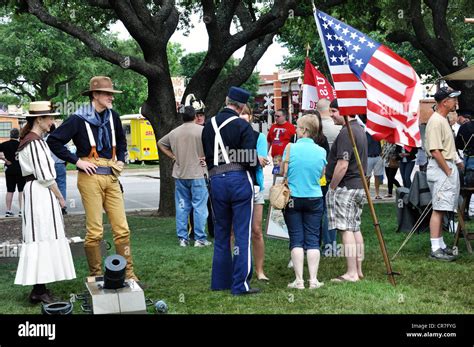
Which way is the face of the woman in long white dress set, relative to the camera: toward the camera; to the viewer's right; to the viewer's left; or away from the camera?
to the viewer's right

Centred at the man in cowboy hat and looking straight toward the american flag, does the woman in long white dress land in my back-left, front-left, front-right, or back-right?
back-right

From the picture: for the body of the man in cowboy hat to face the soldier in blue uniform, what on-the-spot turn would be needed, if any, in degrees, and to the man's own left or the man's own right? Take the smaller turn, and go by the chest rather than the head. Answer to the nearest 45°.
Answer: approximately 45° to the man's own left

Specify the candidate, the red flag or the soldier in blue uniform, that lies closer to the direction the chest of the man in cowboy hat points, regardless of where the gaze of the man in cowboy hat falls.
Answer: the soldier in blue uniform

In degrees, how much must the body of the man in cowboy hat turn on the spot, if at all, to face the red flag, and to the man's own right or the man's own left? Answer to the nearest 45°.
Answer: approximately 90° to the man's own left

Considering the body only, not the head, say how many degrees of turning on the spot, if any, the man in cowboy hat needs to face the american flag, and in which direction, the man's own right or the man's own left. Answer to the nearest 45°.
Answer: approximately 45° to the man's own left

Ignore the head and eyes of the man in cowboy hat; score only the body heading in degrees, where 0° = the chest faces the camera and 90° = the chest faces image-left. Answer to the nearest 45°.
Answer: approximately 315°

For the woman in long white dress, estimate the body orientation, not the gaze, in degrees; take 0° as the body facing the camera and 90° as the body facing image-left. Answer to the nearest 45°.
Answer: approximately 270°
